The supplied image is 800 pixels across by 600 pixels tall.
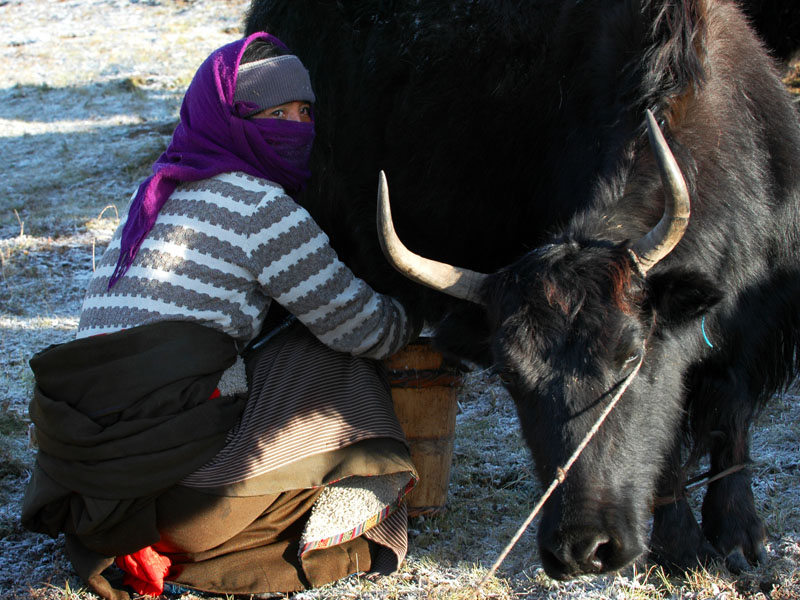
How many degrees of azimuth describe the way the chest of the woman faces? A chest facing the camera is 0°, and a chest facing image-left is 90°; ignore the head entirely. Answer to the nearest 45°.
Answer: approximately 270°

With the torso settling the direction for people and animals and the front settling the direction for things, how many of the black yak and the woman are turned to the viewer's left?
0

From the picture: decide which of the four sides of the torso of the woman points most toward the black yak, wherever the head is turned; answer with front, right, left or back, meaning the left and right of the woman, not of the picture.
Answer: front

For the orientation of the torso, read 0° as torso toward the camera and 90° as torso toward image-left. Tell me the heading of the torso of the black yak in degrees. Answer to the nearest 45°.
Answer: approximately 315°

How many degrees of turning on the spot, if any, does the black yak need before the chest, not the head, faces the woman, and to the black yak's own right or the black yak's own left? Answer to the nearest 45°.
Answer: approximately 90° to the black yak's own right
